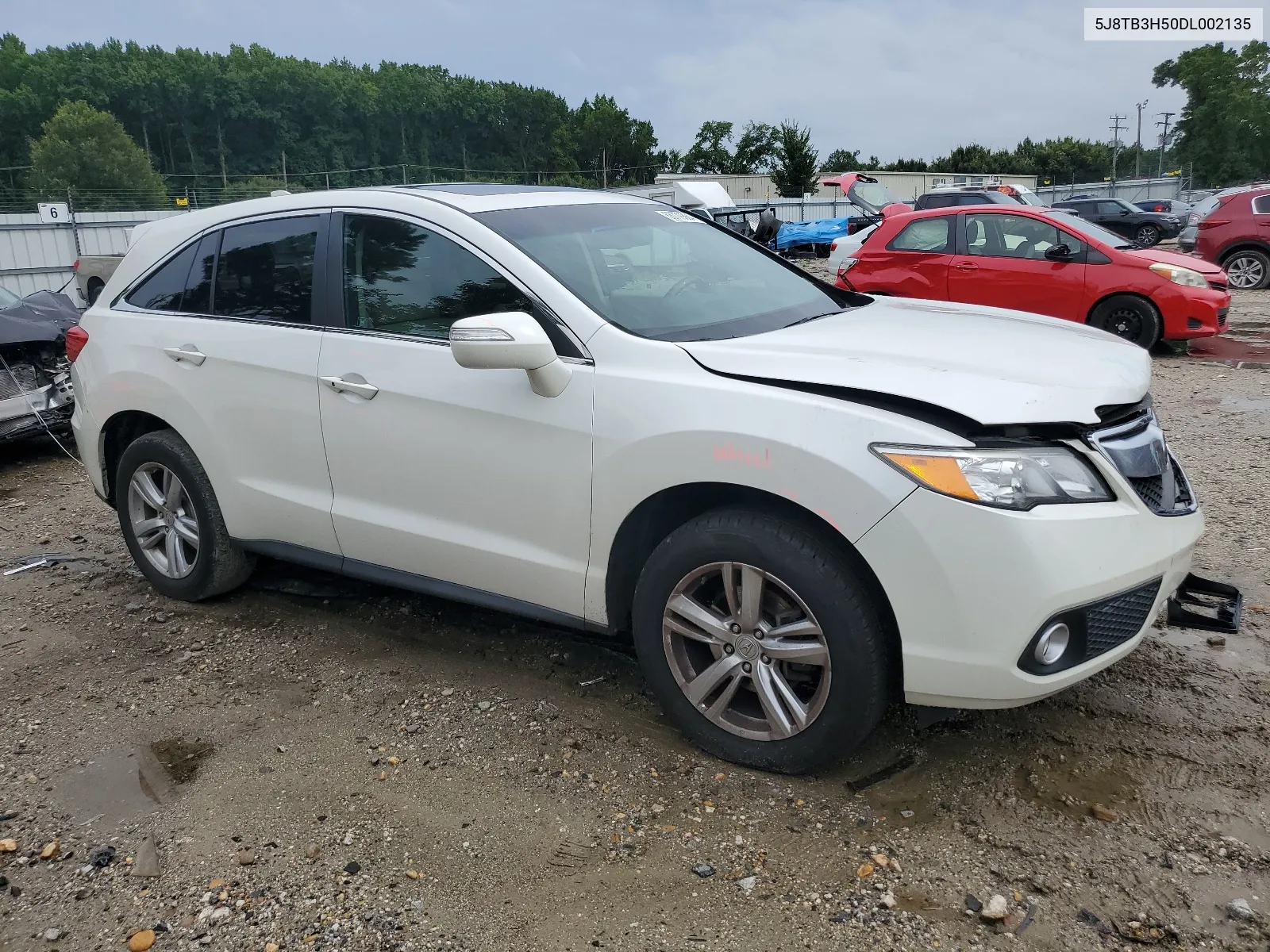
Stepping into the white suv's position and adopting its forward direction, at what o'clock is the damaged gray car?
The damaged gray car is roughly at 6 o'clock from the white suv.

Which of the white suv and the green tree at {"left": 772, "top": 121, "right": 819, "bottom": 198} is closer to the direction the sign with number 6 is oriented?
the white suv

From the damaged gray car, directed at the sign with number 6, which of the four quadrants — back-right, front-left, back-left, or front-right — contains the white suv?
back-right

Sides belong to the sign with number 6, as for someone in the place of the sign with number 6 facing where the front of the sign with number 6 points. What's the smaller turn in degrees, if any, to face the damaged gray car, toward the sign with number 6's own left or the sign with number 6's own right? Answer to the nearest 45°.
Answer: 0° — it already faces it

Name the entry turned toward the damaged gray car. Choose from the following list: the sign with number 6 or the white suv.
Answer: the sign with number 6

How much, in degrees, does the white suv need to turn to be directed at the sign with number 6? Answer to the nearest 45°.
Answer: approximately 180°

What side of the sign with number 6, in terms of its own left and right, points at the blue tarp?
left

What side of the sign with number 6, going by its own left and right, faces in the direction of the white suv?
front

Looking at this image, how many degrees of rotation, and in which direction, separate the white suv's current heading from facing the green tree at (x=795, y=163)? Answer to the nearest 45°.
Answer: approximately 135° to its left

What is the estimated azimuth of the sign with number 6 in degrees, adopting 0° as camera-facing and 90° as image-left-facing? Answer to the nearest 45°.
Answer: approximately 0°

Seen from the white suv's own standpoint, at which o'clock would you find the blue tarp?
The blue tarp is roughly at 8 o'clock from the white suv.

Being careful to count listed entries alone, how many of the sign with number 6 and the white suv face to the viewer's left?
0

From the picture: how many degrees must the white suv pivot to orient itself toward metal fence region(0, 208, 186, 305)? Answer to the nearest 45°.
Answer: approximately 180°
